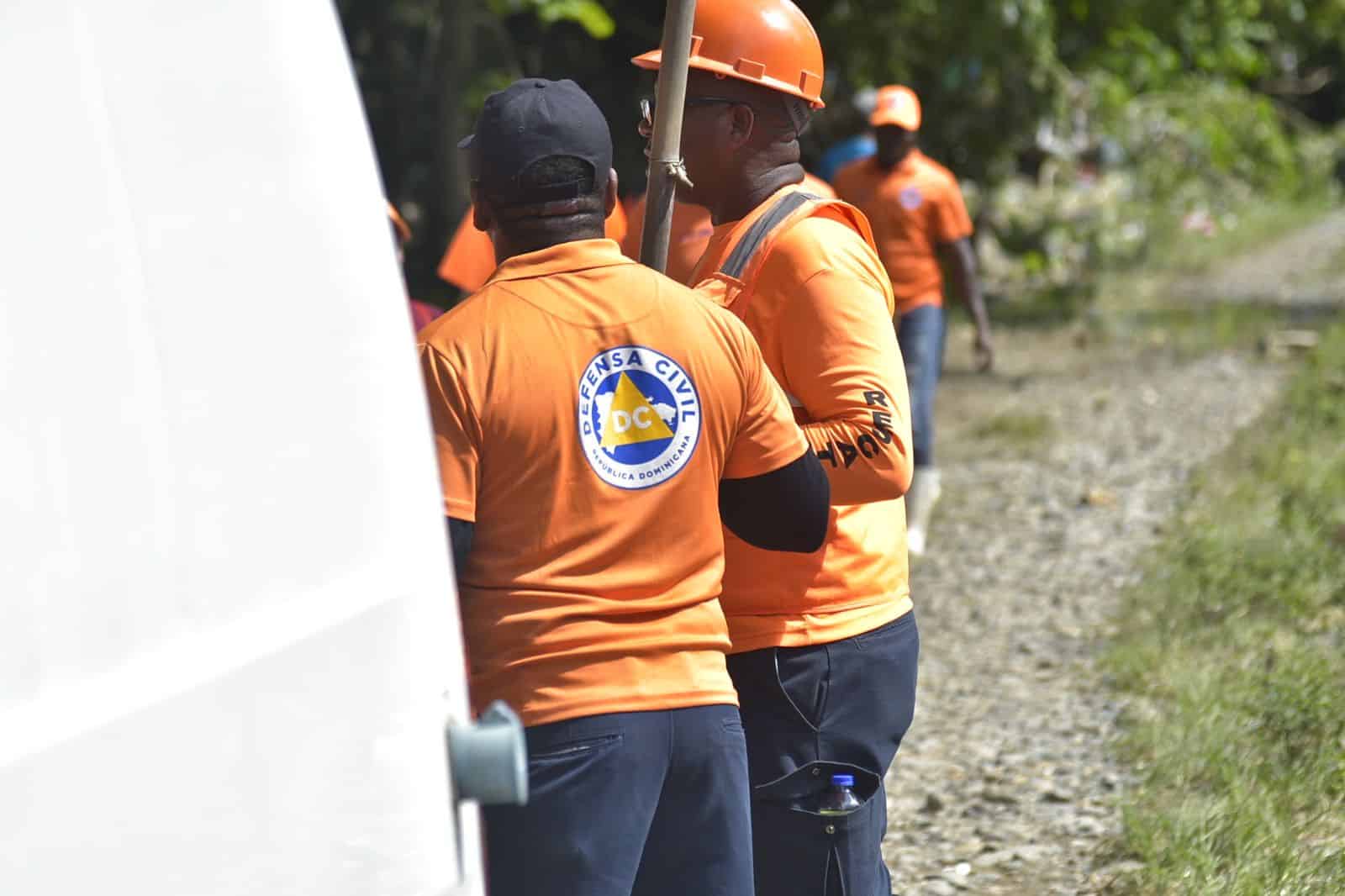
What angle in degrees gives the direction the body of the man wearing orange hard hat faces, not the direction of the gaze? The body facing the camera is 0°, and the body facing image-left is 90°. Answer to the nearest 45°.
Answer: approximately 90°

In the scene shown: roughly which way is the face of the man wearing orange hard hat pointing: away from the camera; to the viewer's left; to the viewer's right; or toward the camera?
to the viewer's left

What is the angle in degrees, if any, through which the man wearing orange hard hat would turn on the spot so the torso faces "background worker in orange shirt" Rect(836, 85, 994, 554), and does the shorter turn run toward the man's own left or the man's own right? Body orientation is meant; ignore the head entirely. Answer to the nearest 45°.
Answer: approximately 90° to the man's own right

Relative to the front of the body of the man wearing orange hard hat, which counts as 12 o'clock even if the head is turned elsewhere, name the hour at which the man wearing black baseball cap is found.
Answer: The man wearing black baseball cap is roughly at 10 o'clock from the man wearing orange hard hat.

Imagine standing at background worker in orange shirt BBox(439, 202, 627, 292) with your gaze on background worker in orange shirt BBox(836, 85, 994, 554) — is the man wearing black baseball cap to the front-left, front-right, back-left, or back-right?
back-right
